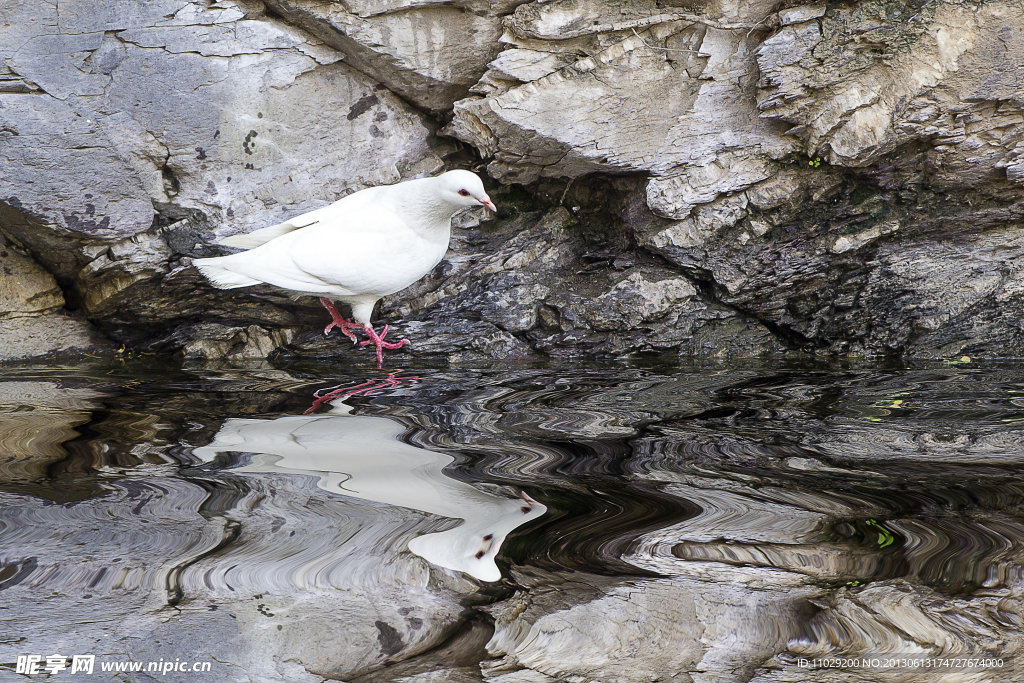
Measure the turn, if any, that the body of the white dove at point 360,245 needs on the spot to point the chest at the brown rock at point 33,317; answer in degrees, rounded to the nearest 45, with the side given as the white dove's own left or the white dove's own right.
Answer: approximately 135° to the white dove's own left

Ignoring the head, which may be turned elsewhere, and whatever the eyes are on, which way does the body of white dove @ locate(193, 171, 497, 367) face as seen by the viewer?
to the viewer's right

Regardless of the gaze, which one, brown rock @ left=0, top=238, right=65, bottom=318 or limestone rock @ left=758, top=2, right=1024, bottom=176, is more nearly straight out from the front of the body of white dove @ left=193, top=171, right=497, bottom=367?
the limestone rock

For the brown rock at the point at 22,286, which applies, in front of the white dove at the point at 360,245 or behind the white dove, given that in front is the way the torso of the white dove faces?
behind

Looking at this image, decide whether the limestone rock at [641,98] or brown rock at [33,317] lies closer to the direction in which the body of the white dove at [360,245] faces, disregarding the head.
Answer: the limestone rock
